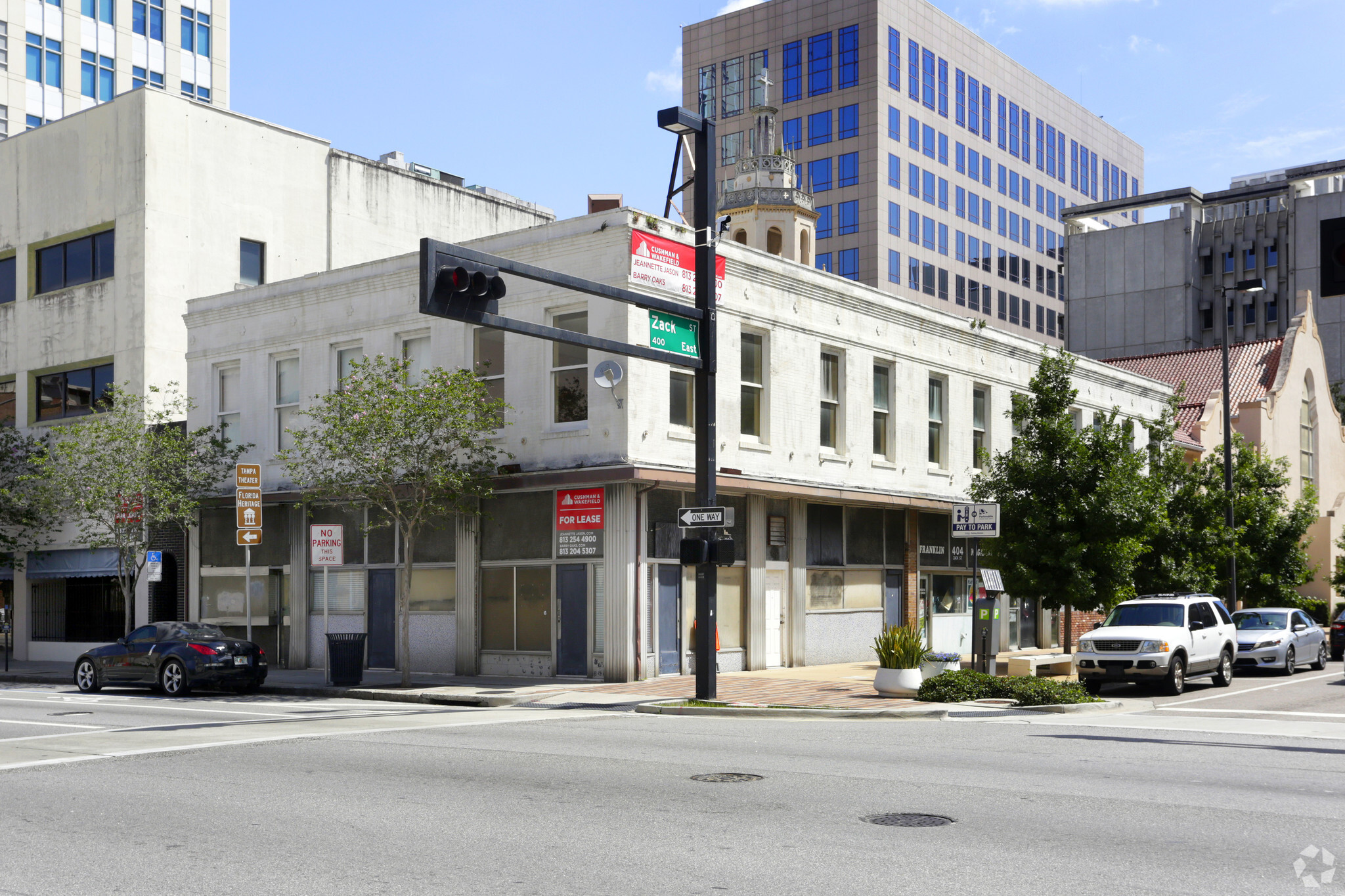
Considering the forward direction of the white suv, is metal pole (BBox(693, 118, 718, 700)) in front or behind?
in front

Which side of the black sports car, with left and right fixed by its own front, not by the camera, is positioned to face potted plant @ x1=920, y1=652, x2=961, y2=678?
back

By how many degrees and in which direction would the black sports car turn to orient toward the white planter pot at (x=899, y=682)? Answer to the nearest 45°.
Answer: approximately 180°

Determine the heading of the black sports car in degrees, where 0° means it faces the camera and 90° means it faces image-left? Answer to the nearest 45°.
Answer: approximately 135°

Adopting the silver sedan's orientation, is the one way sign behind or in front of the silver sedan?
in front

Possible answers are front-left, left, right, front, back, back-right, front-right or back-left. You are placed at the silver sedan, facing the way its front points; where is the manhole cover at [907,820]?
front-left

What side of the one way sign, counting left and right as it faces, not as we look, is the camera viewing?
front

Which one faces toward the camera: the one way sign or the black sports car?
the one way sign

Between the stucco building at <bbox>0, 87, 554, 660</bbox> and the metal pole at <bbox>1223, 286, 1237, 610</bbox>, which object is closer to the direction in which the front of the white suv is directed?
the stucco building

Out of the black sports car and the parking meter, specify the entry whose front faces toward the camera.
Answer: the parking meter

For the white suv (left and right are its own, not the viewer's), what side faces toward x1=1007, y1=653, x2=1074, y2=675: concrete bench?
right

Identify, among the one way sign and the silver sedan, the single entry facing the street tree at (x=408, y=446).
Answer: the silver sedan

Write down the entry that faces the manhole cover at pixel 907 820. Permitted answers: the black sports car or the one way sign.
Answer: the one way sign

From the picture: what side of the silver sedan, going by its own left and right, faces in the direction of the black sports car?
front
